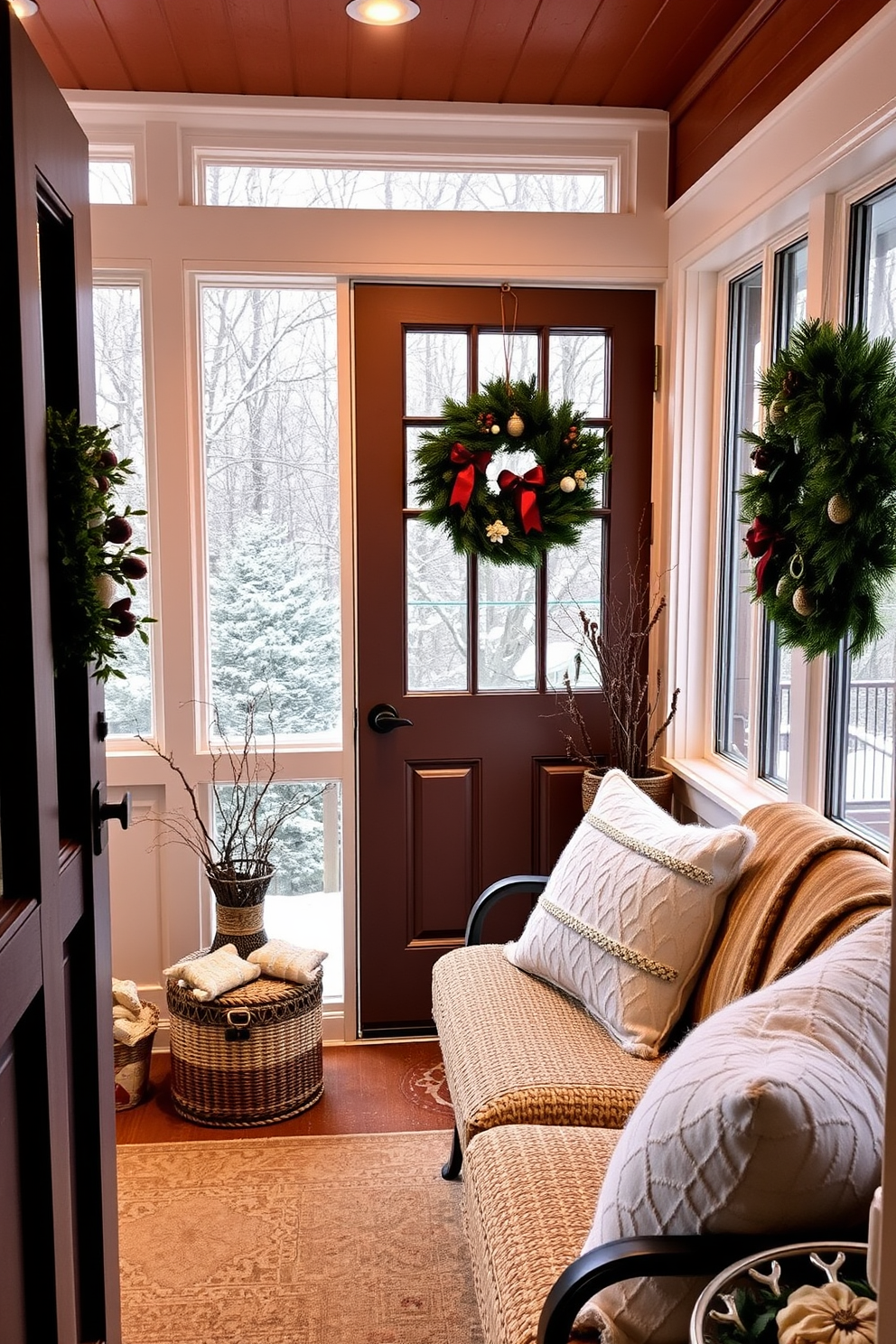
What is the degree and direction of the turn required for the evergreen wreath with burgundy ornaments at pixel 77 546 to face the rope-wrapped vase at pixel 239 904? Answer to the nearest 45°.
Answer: approximately 90° to its left

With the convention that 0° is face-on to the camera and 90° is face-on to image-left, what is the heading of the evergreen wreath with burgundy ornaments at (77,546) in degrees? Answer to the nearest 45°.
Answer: approximately 270°

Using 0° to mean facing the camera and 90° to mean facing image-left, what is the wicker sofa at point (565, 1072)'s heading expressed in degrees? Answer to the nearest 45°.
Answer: approximately 90°

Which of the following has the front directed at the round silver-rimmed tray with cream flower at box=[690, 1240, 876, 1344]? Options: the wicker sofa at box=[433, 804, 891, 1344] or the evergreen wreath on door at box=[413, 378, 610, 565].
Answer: the evergreen wreath on door

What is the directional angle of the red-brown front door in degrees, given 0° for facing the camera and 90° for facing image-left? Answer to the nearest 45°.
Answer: approximately 0°
